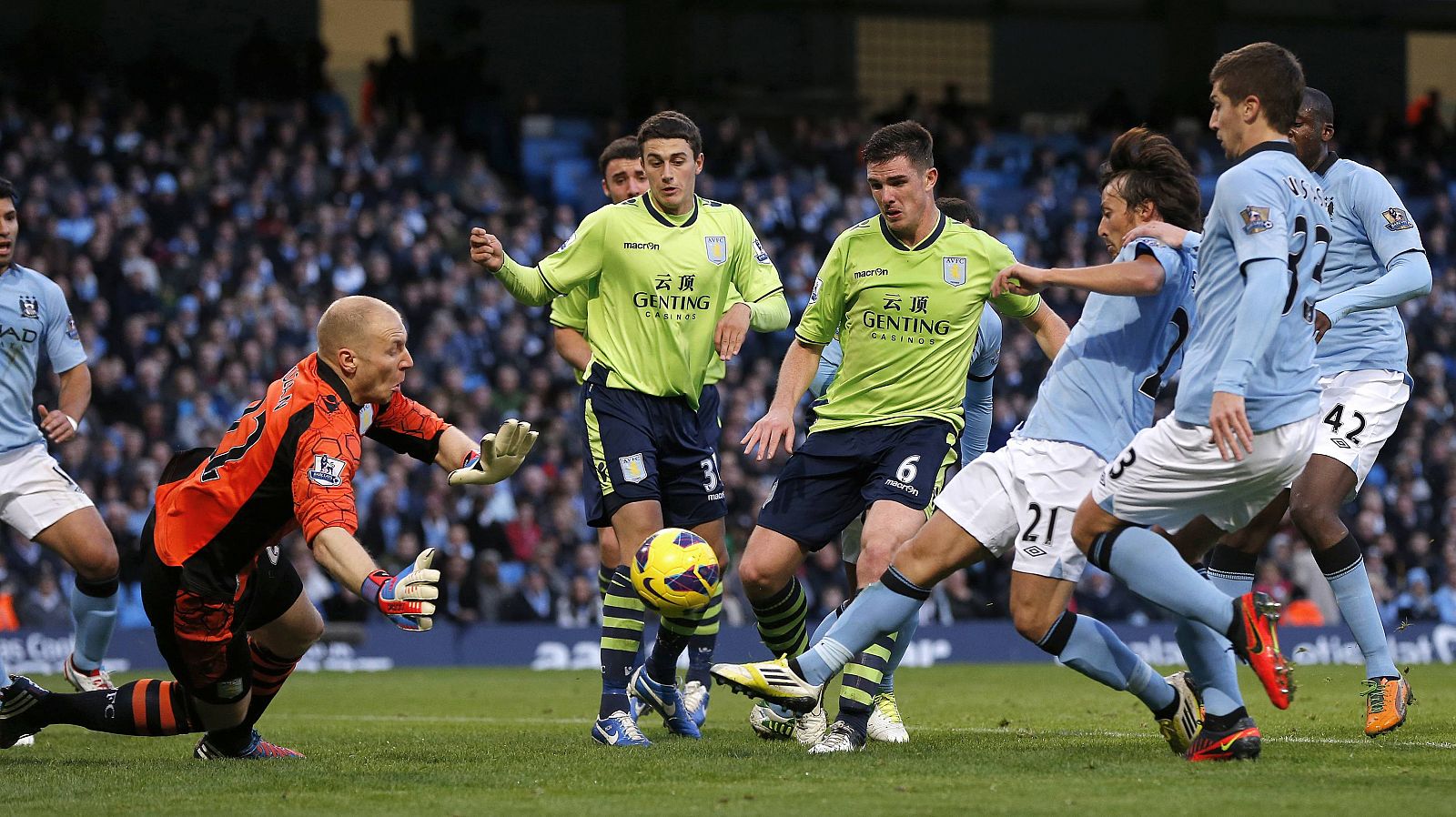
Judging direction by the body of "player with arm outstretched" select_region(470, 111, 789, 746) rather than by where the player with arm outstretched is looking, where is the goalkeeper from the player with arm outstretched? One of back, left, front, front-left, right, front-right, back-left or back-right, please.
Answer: front-right

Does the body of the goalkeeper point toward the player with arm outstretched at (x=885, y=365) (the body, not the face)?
yes

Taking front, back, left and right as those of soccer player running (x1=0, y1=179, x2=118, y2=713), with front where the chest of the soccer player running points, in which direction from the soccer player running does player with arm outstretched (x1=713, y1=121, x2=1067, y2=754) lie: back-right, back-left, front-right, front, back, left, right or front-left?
front-left

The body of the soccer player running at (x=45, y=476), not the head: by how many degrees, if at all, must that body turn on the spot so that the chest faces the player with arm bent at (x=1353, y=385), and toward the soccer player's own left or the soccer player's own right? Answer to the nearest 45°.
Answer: approximately 45° to the soccer player's own left

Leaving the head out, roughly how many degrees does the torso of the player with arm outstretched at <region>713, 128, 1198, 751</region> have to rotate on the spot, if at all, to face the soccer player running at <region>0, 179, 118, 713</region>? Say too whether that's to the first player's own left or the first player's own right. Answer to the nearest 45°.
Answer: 0° — they already face them

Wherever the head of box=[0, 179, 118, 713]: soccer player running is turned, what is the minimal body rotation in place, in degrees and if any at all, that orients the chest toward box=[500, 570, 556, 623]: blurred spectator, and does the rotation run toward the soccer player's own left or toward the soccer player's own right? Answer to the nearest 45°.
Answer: approximately 135° to the soccer player's own left

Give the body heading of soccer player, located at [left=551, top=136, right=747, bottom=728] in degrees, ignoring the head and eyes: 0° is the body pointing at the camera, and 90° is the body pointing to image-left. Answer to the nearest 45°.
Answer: approximately 0°

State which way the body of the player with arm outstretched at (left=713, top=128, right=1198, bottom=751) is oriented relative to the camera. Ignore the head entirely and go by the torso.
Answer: to the viewer's left

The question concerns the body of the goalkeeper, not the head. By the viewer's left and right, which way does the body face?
facing to the right of the viewer
